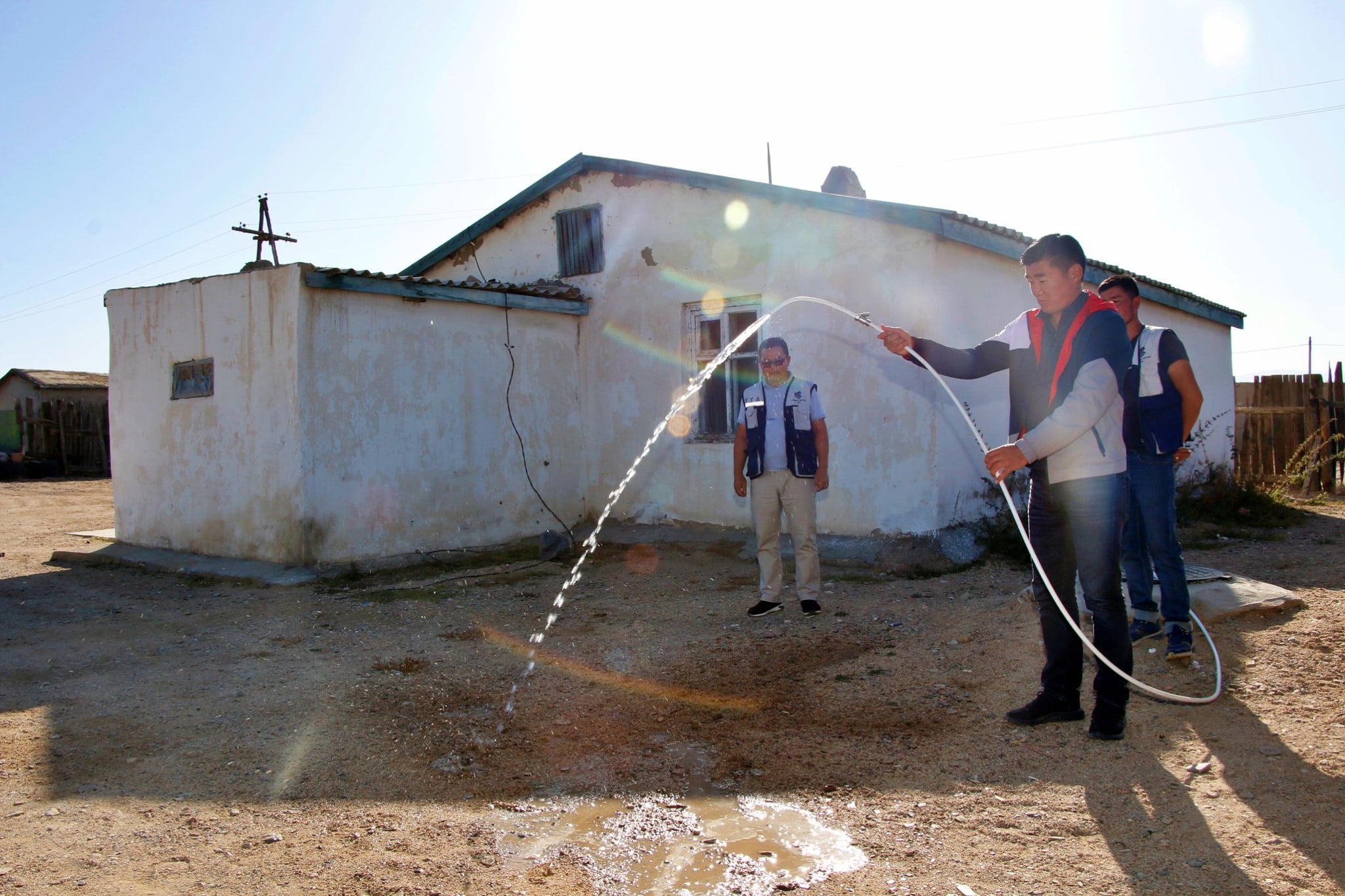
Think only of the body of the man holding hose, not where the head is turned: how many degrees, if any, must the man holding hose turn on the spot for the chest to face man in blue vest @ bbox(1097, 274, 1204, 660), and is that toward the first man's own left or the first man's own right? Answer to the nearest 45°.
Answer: approximately 180°

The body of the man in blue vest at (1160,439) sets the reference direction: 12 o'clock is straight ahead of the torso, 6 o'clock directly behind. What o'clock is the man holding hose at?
The man holding hose is roughly at 11 o'clock from the man in blue vest.

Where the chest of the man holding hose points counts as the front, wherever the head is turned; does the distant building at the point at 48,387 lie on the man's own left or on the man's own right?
on the man's own right

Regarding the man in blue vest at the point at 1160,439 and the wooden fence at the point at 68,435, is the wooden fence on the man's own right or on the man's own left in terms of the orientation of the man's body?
on the man's own right

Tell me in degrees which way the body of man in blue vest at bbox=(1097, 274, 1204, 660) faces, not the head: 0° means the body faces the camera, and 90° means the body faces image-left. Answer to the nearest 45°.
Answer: approximately 45°

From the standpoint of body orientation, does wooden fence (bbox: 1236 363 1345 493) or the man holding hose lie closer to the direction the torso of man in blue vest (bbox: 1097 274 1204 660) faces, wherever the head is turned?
the man holding hose

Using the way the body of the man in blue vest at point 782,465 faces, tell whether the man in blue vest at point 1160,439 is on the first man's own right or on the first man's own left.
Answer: on the first man's own left

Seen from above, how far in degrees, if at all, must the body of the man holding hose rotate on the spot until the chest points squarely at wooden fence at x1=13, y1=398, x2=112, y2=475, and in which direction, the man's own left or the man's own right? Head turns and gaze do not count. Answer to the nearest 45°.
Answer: approximately 90° to the man's own right

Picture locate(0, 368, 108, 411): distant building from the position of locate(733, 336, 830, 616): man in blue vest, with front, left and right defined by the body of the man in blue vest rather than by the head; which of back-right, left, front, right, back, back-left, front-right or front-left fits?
back-right

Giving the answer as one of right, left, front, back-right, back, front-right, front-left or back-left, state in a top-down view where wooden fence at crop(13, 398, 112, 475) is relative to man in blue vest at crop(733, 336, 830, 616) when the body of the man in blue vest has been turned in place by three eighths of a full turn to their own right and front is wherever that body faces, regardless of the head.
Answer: front

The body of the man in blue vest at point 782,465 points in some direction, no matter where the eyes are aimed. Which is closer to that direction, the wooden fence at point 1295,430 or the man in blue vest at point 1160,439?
the man in blue vest

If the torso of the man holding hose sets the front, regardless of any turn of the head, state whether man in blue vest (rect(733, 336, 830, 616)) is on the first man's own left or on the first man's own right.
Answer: on the first man's own right
